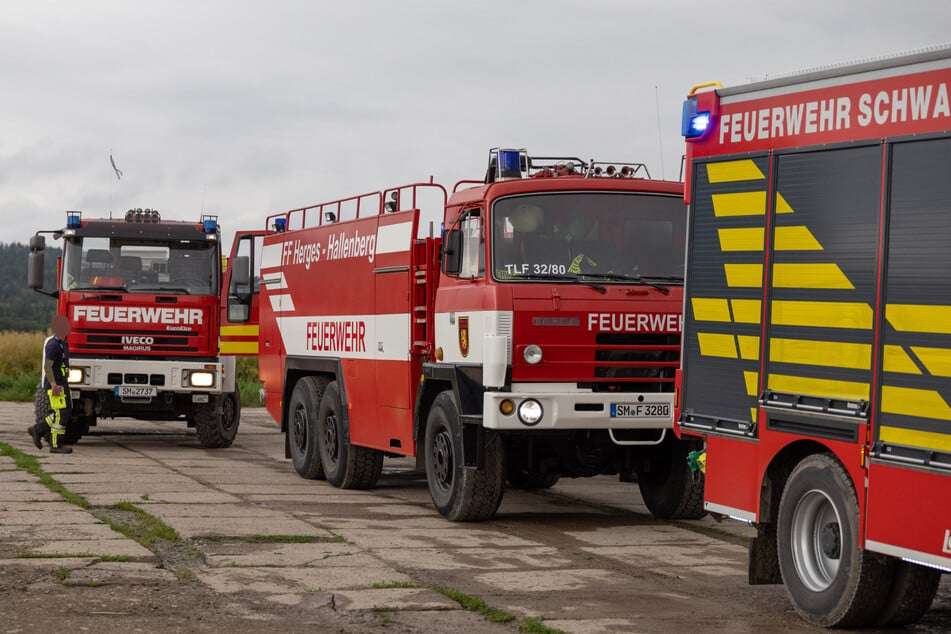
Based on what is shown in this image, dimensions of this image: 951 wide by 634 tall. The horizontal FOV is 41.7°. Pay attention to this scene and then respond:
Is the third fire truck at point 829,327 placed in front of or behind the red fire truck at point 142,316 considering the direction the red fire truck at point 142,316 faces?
in front

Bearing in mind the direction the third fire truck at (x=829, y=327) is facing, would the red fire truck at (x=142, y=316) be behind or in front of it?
behind

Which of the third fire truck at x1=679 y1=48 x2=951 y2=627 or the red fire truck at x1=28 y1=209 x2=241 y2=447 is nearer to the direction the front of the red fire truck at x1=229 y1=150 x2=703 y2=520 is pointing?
the third fire truck

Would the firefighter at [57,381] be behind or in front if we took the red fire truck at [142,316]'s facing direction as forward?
in front

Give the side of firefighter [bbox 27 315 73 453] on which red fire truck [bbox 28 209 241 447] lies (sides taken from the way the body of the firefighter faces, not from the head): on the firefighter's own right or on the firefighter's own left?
on the firefighter's own left

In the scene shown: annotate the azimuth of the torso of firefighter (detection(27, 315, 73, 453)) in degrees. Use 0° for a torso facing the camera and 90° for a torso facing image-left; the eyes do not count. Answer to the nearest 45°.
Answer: approximately 270°

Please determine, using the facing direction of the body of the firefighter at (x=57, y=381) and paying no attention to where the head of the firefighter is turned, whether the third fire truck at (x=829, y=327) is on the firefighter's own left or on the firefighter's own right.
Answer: on the firefighter's own right

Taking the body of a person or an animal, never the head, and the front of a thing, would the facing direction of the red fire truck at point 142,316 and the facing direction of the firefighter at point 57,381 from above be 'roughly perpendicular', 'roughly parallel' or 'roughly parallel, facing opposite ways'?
roughly perpendicular

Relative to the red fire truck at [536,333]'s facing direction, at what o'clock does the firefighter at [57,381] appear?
The firefighter is roughly at 6 o'clock from the red fire truck.
